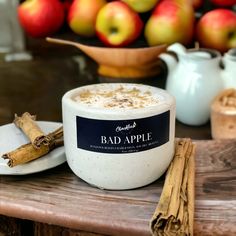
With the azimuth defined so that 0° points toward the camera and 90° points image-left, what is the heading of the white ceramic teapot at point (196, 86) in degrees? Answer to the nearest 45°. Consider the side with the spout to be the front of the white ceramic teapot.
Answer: approximately 90°

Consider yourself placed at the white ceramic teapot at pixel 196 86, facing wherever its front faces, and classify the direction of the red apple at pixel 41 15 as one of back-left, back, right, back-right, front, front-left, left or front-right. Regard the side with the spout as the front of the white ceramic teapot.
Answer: front-right
